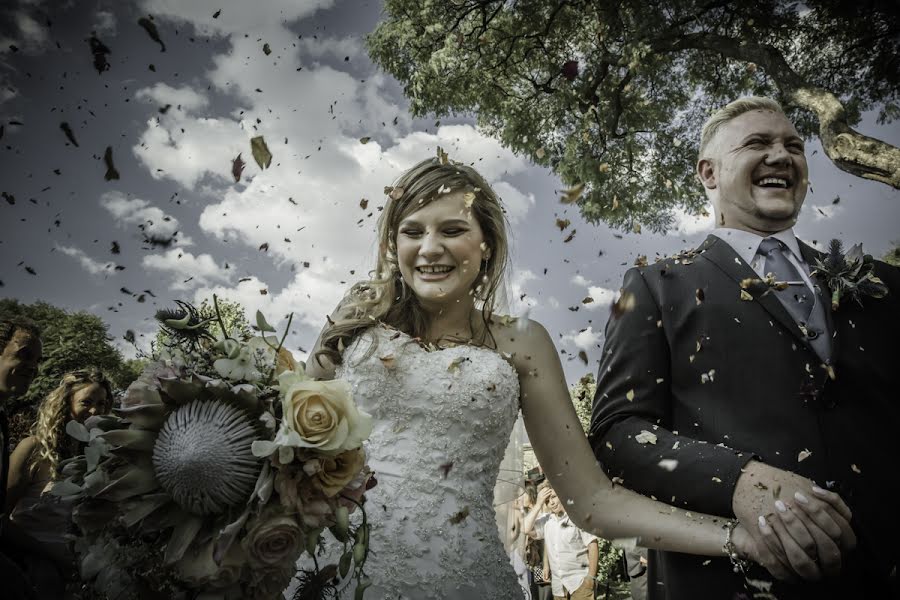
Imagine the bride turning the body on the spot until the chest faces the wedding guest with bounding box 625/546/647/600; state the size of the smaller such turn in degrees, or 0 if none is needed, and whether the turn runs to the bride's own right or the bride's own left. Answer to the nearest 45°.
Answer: approximately 180°

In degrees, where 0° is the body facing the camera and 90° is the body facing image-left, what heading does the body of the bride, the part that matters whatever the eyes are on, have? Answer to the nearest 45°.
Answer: approximately 0°

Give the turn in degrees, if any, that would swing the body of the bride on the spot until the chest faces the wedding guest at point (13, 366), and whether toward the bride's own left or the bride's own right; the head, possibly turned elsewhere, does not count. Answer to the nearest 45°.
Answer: approximately 90° to the bride's own right
